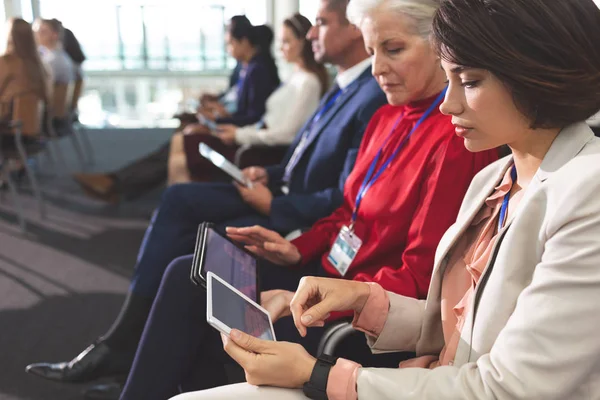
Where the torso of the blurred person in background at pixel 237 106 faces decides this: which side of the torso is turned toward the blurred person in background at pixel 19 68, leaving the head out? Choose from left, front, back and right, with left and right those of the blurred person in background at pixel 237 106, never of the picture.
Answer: front

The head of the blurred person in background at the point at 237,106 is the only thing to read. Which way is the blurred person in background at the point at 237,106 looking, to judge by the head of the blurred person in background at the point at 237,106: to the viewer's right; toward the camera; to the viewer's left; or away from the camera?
to the viewer's left

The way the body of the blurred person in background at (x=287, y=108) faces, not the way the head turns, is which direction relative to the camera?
to the viewer's left

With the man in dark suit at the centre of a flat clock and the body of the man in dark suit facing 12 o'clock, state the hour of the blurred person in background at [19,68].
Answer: The blurred person in background is roughly at 2 o'clock from the man in dark suit.

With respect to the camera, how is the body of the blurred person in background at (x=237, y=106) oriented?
to the viewer's left

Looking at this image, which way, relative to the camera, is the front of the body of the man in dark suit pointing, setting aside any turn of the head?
to the viewer's left

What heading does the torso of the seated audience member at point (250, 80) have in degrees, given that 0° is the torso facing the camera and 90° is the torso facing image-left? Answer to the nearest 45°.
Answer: approximately 90°

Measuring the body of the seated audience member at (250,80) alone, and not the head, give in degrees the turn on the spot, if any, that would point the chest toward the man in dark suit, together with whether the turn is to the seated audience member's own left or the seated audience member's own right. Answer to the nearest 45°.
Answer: approximately 90° to the seated audience member's own left

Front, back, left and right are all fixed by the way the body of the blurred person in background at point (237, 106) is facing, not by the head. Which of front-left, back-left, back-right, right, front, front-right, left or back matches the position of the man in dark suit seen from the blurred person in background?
left

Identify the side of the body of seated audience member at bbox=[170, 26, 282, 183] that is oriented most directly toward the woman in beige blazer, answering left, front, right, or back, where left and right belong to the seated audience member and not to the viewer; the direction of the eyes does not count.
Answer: left

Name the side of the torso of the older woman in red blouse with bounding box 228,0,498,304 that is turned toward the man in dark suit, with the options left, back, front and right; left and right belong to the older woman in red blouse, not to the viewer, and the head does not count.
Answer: right

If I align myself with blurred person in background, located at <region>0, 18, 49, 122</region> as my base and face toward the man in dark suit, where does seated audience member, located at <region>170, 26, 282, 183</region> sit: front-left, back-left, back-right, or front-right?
front-left

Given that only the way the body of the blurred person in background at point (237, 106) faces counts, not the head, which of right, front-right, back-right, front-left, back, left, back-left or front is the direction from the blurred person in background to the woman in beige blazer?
left

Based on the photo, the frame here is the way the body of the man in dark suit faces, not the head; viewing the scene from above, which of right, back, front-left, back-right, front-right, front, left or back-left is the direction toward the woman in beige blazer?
left
